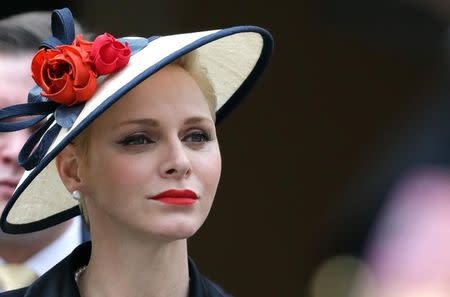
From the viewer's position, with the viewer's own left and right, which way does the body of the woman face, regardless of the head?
facing the viewer and to the right of the viewer

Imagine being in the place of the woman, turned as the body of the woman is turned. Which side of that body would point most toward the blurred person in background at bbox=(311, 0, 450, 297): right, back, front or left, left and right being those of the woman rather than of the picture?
left

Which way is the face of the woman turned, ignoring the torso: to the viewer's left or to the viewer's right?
to the viewer's right
